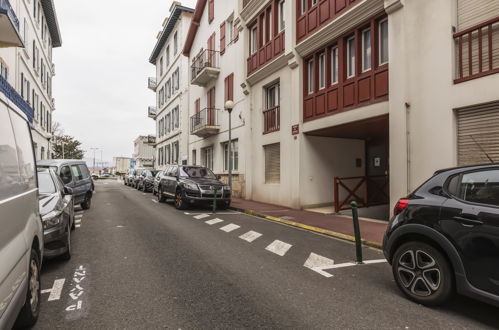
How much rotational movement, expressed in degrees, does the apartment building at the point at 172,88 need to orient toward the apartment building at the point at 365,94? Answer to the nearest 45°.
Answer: approximately 45° to its left

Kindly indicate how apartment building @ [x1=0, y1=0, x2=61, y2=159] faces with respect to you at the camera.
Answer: facing to the right of the viewer

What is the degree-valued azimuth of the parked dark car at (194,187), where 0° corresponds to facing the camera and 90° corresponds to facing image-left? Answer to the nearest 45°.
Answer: approximately 315°

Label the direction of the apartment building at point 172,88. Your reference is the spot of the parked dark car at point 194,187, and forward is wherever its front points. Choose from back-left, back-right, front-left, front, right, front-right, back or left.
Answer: back-left

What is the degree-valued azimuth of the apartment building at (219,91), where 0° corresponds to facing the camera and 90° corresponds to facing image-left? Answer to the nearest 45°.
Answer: approximately 45°
